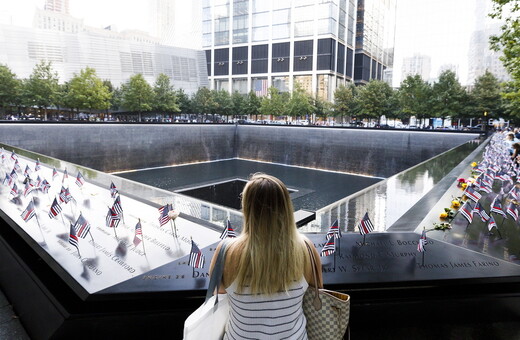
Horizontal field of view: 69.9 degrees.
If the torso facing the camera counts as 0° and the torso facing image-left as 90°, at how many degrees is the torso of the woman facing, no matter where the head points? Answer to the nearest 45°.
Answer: approximately 180°

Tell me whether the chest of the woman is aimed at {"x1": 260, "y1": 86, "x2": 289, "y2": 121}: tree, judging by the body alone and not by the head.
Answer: yes

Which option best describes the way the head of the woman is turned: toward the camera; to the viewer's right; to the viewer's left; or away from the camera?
away from the camera

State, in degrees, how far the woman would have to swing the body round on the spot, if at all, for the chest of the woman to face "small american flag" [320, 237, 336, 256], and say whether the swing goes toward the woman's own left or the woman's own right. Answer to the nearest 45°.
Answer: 0° — they already face it

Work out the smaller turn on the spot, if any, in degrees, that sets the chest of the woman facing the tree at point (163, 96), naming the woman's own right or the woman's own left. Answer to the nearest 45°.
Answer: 0° — they already face it

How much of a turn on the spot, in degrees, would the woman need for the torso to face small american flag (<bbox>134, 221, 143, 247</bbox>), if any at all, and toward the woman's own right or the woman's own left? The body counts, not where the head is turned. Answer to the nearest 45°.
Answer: approximately 45° to the woman's own left

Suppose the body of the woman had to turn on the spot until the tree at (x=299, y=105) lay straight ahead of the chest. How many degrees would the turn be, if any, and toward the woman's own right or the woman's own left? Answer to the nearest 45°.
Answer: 0° — they already face it

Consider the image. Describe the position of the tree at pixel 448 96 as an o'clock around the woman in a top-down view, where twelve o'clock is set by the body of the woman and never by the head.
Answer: The tree is roughly at 1 o'clock from the woman.

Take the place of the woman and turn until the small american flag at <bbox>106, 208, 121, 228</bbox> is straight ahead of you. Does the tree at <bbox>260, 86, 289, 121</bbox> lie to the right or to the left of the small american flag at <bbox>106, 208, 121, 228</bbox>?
right

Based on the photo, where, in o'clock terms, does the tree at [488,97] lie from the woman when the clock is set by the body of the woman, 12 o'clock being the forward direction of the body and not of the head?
The tree is roughly at 1 o'clock from the woman.

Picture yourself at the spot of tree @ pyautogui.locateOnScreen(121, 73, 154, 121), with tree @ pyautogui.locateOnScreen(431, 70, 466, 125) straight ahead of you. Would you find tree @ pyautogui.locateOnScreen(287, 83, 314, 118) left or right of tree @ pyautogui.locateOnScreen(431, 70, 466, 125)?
left
